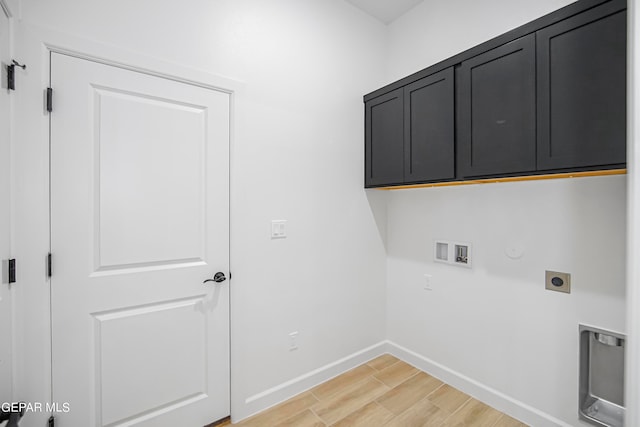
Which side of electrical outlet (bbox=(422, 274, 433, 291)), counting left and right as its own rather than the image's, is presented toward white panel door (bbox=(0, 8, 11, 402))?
front

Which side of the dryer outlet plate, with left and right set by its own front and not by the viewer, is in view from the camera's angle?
front

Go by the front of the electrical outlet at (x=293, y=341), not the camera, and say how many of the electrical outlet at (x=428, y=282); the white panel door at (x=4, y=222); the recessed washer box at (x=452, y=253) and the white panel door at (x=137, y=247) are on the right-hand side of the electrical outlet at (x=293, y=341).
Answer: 2

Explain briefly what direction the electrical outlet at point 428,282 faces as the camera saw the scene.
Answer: facing the viewer and to the left of the viewer

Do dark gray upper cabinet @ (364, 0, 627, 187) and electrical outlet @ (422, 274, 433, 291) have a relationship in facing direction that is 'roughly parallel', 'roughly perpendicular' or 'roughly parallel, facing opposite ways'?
roughly parallel

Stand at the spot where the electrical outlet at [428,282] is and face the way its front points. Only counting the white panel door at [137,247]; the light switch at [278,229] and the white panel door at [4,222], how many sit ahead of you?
3

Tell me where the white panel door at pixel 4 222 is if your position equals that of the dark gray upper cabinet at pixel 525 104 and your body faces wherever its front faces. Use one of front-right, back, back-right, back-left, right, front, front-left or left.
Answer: front

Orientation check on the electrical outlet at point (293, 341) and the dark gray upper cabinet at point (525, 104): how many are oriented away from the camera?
0

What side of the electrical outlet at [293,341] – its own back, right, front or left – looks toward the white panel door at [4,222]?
right

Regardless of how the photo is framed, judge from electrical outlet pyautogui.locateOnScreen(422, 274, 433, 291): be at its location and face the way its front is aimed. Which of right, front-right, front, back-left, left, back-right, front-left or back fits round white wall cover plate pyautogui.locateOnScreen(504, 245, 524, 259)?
left

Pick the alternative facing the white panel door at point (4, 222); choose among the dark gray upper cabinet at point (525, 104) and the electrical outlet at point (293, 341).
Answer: the dark gray upper cabinet

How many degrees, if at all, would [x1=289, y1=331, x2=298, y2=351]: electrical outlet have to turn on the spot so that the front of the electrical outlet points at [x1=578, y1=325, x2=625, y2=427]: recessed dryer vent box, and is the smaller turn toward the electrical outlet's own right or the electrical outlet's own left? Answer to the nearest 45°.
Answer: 0° — it already faces it

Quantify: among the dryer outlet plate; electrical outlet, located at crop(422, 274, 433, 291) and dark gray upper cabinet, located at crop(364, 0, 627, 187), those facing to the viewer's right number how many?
0

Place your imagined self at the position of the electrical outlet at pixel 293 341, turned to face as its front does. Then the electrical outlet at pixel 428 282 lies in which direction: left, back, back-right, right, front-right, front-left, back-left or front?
front-left

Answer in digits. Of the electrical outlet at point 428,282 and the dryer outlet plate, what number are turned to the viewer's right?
0
